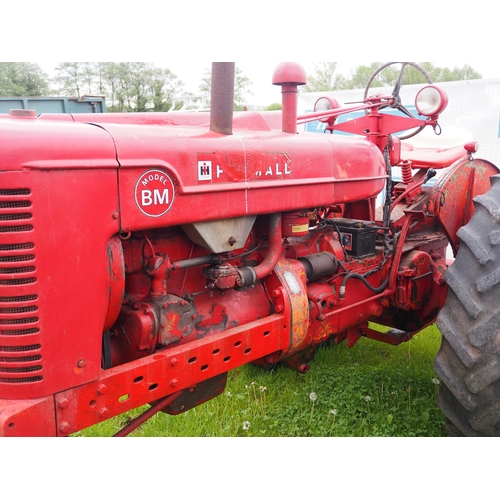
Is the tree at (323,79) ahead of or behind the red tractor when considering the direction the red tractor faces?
behind

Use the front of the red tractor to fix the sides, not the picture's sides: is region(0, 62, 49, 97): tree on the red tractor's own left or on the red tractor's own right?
on the red tractor's own right

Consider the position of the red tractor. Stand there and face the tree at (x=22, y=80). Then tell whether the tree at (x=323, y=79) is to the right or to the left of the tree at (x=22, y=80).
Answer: right

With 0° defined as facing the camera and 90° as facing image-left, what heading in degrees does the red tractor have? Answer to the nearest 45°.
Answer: approximately 45°

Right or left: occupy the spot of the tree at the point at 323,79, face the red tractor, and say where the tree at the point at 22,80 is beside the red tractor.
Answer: right
